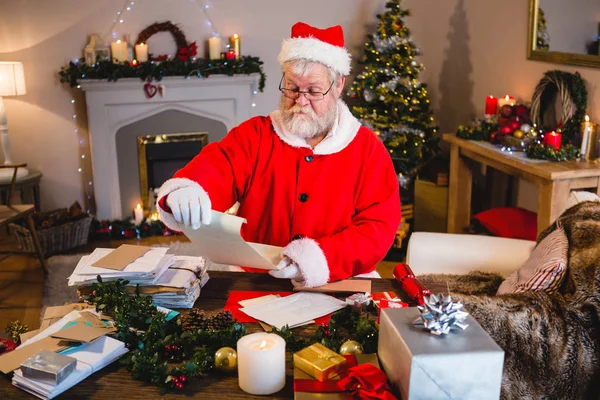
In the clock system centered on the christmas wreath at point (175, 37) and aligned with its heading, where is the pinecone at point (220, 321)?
The pinecone is roughly at 12 o'clock from the christmas wreath.

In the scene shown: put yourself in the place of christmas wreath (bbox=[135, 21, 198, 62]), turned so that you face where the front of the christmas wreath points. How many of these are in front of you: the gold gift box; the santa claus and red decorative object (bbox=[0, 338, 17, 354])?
3

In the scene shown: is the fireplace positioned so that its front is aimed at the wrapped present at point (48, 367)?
yes

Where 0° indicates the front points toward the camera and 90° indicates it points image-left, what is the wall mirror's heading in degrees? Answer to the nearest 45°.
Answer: approximately 45°

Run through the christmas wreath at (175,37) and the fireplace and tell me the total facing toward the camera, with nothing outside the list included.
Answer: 2

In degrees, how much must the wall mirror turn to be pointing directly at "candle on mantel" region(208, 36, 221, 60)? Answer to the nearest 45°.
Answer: approximately 45° to its right

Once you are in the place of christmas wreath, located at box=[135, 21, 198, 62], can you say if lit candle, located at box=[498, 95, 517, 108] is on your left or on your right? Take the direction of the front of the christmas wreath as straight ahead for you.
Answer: on your left
